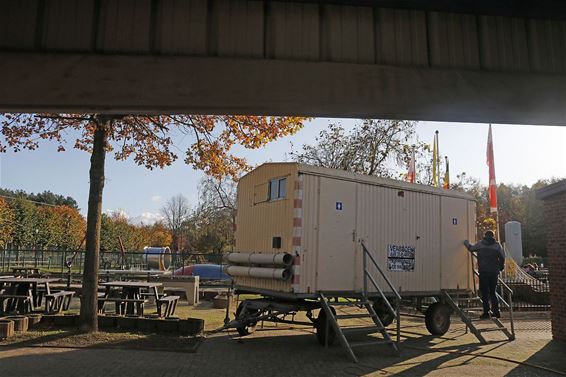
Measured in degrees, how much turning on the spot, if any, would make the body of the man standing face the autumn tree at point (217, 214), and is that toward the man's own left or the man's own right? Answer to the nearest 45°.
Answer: approximately 45° to the man's own left

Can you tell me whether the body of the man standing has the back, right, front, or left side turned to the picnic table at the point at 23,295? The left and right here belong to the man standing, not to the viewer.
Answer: left

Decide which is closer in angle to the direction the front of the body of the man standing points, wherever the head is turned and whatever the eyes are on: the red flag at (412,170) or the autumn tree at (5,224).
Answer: the red flag

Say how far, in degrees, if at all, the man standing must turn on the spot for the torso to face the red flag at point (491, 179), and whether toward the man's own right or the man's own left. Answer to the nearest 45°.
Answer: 0° — they already face it

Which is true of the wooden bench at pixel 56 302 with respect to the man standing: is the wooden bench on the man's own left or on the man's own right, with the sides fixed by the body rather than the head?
on the man's own left

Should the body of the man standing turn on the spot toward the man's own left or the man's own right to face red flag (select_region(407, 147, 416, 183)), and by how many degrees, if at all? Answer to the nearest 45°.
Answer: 0° — they already face it

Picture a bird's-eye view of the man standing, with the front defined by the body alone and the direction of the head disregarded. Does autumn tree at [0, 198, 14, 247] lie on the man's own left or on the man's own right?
on the man's own left

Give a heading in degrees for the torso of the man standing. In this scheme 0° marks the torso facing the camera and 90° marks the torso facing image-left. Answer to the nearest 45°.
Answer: approximately 180°
